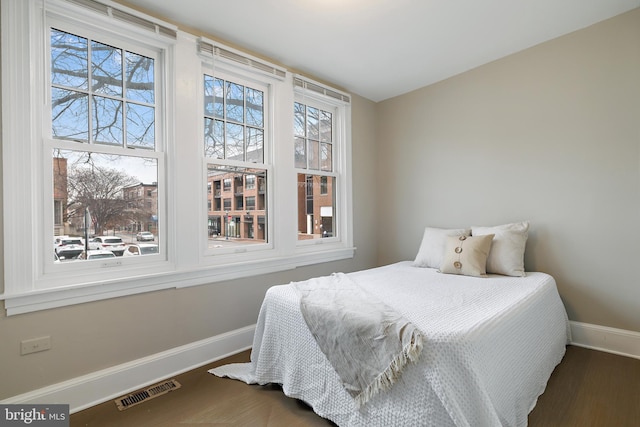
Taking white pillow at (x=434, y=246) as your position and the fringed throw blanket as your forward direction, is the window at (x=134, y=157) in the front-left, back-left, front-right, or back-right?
front-right

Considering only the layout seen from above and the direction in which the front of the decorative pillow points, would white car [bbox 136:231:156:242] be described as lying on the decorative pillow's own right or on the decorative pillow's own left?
on the decorative pillow's own right

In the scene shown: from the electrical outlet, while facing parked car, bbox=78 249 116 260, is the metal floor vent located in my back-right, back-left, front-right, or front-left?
front-right

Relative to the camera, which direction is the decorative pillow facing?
toward the camera

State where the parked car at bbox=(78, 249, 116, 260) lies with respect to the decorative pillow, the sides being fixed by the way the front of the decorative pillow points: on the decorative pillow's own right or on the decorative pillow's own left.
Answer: on the decorative pillow's own right

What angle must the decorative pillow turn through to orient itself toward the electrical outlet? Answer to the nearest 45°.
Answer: approximately 45° to its right

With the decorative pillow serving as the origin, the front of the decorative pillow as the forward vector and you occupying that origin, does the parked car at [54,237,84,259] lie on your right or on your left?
on your right

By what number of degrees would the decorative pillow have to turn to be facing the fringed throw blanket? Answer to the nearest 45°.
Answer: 0° — it already faces it

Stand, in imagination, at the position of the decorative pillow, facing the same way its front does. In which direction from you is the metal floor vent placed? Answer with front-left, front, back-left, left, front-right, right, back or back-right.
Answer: front-right

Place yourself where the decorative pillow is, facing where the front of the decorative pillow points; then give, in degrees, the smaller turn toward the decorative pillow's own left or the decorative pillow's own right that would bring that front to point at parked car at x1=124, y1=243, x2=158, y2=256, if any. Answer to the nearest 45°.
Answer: approximately 45° to the decorative pillow's own right
